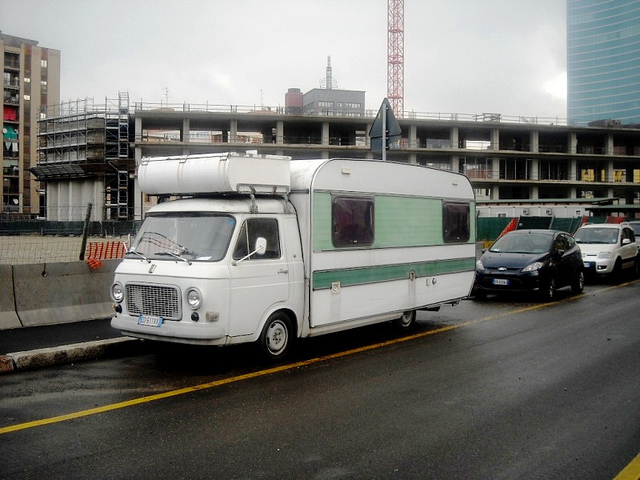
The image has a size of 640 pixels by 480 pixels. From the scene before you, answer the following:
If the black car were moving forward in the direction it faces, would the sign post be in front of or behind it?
in front

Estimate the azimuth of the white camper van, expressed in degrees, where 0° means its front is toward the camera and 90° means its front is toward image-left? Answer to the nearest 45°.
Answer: approximately 45°

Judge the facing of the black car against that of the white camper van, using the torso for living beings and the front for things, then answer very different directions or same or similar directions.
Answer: same or similar directions

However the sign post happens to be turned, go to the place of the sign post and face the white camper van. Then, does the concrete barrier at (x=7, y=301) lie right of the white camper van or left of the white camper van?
right

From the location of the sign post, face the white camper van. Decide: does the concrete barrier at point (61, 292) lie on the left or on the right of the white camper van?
right

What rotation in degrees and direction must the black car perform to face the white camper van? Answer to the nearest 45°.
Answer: approximately 45° to its left

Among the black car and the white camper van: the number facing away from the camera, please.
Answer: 0

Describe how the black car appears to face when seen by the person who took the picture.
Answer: facing the viewer and to the left of the viewer

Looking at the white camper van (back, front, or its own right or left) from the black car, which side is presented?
back

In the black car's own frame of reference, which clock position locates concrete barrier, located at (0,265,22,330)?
The concrete barrier is roughly at 12 o'clock from the black car.

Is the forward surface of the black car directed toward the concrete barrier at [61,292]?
yes
